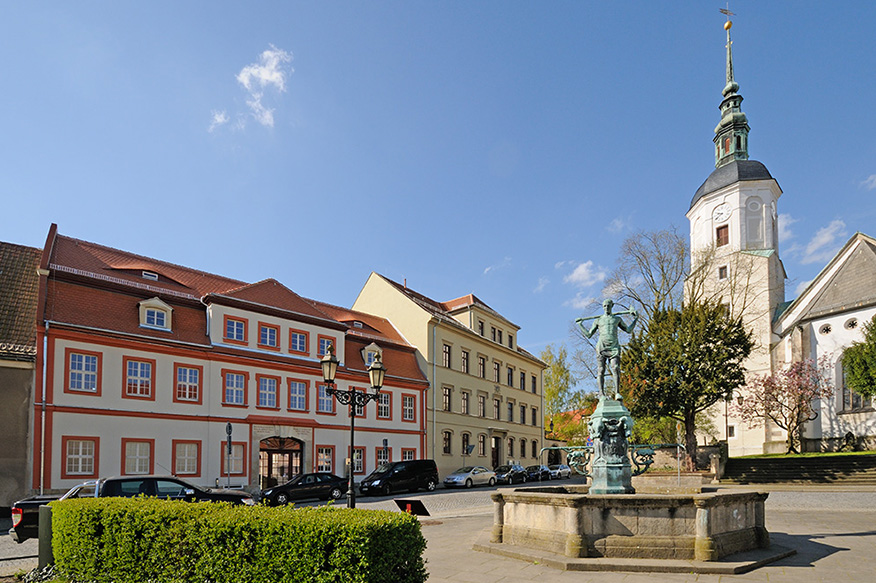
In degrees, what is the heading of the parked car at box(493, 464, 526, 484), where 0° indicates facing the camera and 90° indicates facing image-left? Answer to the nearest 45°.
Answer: approximately 45°

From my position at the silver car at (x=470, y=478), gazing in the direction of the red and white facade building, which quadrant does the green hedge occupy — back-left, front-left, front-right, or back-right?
front-left

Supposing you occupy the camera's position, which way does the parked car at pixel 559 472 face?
facing the viewer and to the left of the viewer

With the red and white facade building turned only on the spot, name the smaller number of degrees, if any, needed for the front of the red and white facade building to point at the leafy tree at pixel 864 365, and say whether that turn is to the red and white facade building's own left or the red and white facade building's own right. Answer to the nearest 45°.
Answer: approximately 45° to the red and white facade building's own left

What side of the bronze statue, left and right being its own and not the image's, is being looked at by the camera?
front

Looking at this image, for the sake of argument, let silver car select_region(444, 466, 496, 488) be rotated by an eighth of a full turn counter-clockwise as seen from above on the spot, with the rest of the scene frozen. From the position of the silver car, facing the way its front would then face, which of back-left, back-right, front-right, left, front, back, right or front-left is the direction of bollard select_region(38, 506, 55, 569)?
front

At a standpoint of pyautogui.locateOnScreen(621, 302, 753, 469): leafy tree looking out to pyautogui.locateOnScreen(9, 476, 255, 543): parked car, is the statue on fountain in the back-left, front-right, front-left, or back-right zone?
front-left

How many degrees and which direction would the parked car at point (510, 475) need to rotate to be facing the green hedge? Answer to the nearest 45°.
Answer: approximately 45° to its left
